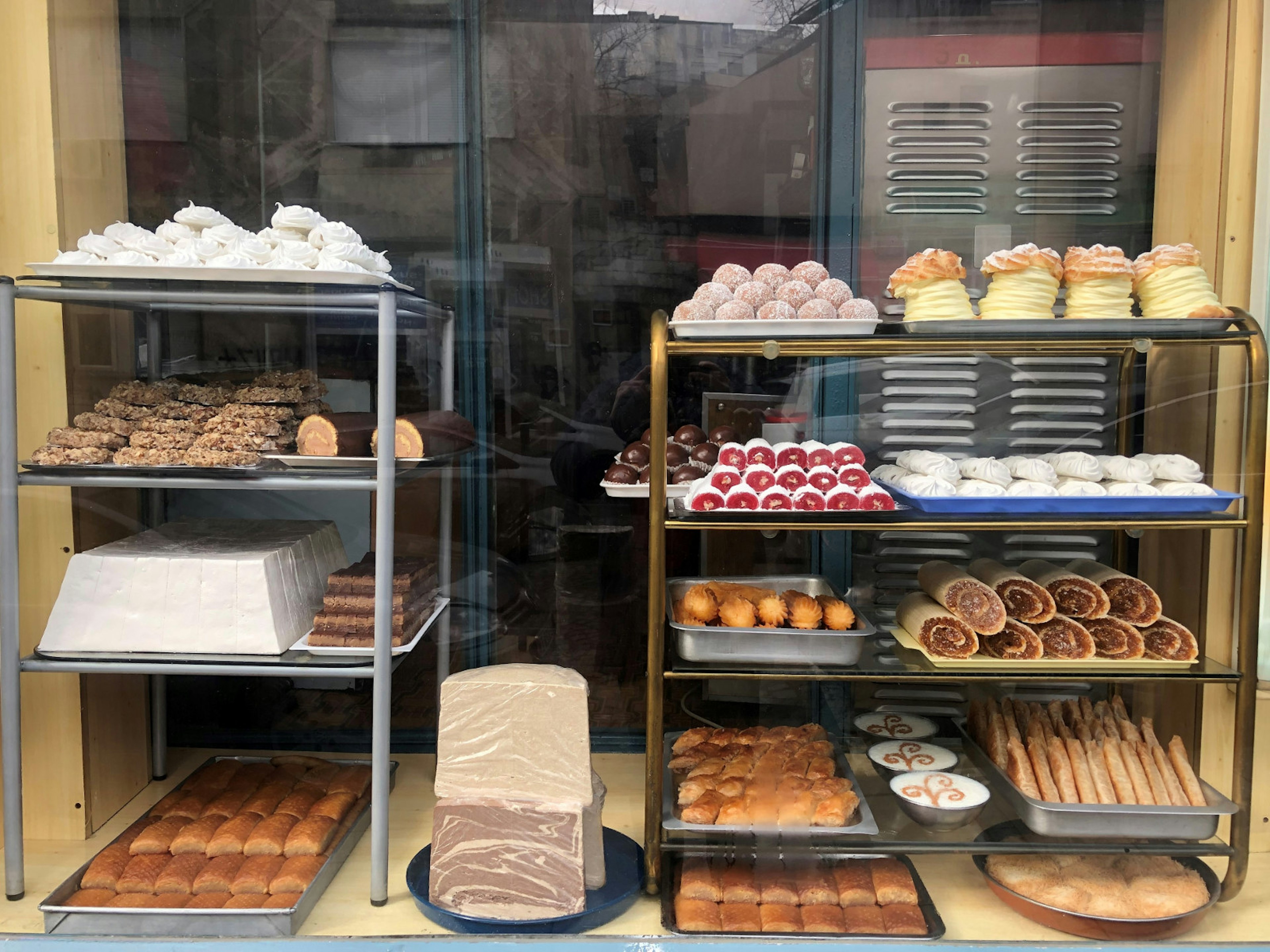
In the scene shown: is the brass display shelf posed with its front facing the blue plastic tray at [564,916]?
no

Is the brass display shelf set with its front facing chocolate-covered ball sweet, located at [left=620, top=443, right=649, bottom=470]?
no

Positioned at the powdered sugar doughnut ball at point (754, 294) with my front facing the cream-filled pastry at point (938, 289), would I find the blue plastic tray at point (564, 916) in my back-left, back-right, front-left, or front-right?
back-right

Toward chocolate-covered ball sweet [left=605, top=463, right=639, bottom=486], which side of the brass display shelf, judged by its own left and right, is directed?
right

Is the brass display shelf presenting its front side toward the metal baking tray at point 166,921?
no

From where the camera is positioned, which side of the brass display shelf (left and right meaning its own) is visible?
front

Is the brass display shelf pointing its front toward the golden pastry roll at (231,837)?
no
